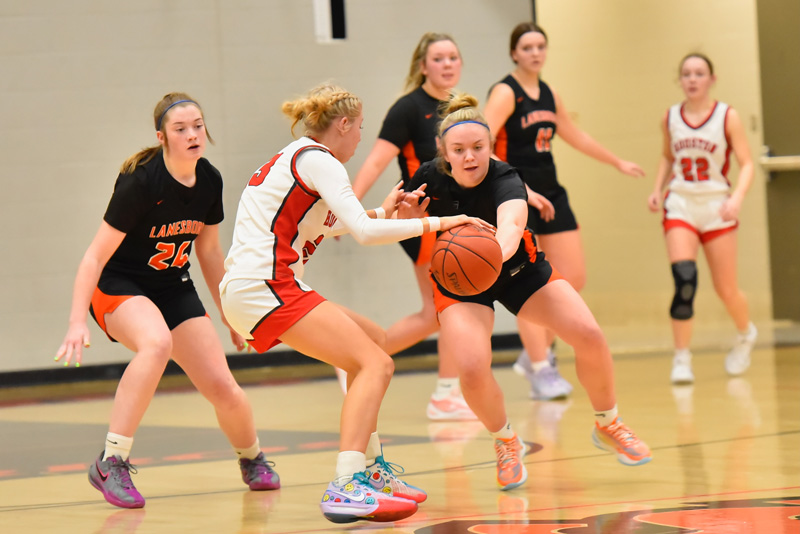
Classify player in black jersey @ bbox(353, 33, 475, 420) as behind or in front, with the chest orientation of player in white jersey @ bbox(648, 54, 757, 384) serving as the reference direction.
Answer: in front

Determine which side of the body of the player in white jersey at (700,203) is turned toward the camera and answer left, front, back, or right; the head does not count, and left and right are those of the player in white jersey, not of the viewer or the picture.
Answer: front

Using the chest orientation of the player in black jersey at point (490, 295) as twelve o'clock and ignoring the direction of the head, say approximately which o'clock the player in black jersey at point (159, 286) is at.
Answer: the player in black jersey at point (159, 286) is roughly at 3 o'clock from the player in black jersey at point (490, 295).

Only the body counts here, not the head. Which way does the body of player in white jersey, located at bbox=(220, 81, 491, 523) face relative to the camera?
to the viewer's right

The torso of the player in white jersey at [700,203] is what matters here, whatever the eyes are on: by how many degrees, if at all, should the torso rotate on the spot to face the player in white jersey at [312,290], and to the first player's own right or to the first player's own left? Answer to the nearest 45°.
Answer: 0° — they already face them

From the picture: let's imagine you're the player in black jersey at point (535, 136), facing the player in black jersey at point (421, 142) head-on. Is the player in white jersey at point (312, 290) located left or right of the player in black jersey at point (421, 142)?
left

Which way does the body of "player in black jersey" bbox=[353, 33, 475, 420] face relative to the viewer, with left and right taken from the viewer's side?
facing the viewer and to the right of the viewer

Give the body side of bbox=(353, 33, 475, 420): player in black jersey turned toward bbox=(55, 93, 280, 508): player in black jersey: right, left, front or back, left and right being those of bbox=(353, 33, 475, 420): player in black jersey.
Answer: right

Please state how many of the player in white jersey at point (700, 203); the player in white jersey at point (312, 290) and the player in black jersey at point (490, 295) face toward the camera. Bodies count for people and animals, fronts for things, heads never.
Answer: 2

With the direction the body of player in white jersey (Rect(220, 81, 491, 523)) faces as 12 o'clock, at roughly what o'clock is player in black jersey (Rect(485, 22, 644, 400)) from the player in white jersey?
The player in black jersey is roughly at 10 o'clock from the player in white jersey.

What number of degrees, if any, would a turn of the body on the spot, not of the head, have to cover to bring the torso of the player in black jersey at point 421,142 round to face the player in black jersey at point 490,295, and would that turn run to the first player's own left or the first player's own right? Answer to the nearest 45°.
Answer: approximately 45° to the first player's own right

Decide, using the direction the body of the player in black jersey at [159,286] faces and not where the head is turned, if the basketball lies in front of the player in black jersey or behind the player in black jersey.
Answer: in front
